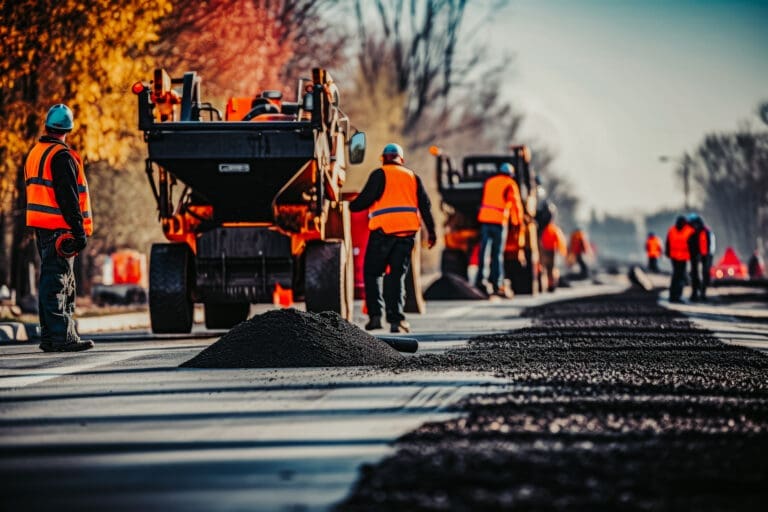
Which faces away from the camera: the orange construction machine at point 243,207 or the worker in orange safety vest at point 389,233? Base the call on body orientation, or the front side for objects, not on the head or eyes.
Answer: the worker in orange safety vest

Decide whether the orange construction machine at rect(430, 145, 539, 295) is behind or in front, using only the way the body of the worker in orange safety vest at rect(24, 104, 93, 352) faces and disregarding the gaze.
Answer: in front

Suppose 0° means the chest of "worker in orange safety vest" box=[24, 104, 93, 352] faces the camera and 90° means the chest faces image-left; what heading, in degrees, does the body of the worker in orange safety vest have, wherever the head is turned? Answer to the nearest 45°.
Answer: approximately 225°

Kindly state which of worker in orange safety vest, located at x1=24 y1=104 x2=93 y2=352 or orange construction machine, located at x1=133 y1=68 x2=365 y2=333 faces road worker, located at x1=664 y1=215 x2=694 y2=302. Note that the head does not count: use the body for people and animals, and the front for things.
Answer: the worker in orange safety vest

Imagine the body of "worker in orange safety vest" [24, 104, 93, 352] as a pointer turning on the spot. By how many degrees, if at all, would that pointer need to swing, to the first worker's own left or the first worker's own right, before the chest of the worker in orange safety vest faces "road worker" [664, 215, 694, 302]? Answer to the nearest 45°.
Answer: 0° — they already face them

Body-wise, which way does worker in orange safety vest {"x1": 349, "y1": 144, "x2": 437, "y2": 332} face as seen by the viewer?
away from the camera

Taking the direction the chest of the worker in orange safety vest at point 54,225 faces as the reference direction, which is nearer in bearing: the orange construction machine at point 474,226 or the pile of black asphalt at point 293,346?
the orange construction machine
